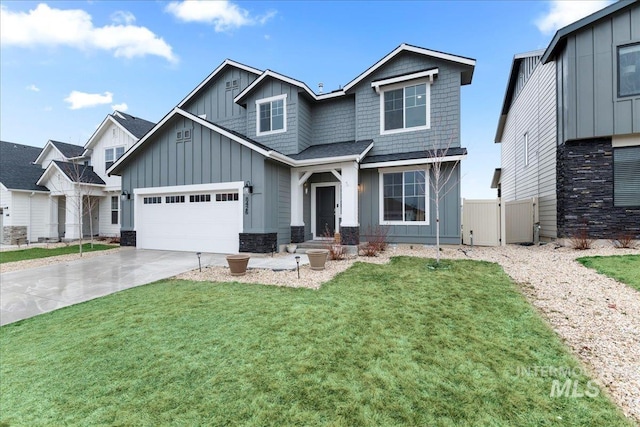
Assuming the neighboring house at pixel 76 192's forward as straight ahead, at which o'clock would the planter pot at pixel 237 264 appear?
The planter pot is roughly at 10 o'clock from the neighboring house.

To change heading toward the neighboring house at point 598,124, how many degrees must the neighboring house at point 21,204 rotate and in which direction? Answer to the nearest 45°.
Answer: approximately 90° to its left

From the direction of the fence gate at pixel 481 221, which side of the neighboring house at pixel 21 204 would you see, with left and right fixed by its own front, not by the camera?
left

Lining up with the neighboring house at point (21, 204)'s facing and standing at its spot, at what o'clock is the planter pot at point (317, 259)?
The planter pot is roughly at 10 o'clock from the neighboring house.

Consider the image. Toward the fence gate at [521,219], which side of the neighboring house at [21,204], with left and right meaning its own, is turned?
left

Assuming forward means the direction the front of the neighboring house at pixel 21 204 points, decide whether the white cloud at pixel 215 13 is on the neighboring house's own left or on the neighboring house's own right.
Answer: on the neighboring house's own left

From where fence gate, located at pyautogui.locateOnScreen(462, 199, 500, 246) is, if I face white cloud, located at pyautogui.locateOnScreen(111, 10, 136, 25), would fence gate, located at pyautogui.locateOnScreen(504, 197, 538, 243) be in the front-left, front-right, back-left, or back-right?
back-right

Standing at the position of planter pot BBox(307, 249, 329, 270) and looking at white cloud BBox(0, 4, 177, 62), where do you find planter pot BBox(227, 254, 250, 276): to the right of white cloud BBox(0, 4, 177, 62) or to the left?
left

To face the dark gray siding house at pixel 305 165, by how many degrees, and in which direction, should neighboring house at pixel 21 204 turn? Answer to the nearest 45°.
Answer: approximately 90° to its left

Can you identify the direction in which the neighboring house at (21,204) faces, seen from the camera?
facing the viewer and to the left of the viewer
